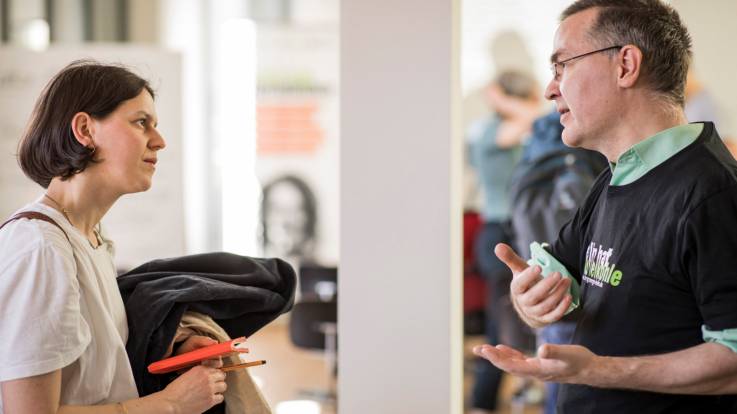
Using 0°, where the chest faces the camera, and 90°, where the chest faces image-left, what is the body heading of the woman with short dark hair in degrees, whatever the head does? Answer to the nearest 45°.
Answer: approximately 270°

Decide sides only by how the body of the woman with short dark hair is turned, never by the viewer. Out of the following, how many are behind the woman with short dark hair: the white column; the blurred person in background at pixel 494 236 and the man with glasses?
0

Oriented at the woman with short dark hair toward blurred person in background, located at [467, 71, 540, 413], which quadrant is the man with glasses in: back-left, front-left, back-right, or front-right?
front-right

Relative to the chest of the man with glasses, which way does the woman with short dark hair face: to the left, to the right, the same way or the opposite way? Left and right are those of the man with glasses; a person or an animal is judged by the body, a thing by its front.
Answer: the opposite way

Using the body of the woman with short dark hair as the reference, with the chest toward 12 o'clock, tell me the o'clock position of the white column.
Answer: The white column is roughly at 11 o'clock from the woman with short dark hair.

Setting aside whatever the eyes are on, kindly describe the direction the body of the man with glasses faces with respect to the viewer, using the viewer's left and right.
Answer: facing the viewer and to the left of the viewer

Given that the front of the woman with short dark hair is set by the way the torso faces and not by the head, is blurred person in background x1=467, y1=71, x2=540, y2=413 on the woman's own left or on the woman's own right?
on the woman's own left

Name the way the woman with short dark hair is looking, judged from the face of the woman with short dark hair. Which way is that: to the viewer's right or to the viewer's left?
to the viewer's right

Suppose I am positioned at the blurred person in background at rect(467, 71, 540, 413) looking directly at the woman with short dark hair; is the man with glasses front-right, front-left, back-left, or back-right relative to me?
front-left
